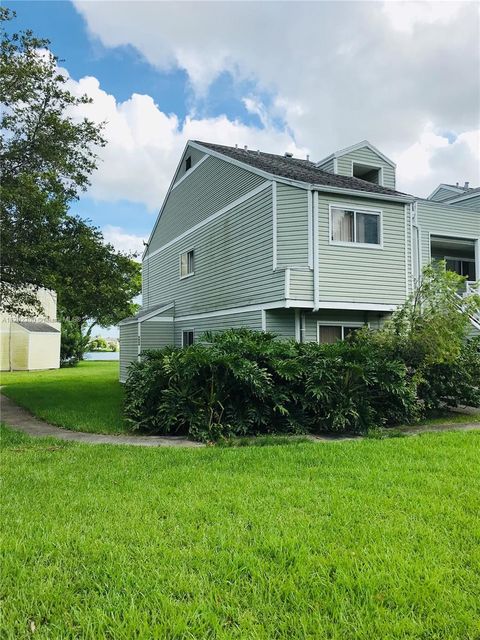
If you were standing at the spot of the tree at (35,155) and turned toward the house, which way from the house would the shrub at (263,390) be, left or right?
right

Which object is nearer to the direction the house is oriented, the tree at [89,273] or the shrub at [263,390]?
the shrub

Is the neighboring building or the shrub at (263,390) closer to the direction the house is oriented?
the shrub

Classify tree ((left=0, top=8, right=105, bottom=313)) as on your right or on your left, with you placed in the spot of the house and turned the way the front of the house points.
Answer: on your right

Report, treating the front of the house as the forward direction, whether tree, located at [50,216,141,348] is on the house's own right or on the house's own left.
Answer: on the house's own right

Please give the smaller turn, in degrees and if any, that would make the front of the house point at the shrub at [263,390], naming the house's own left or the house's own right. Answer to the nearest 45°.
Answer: approximately 45° to the house's own right

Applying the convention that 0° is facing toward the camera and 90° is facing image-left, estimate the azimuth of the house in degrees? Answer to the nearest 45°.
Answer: approximately 315°
